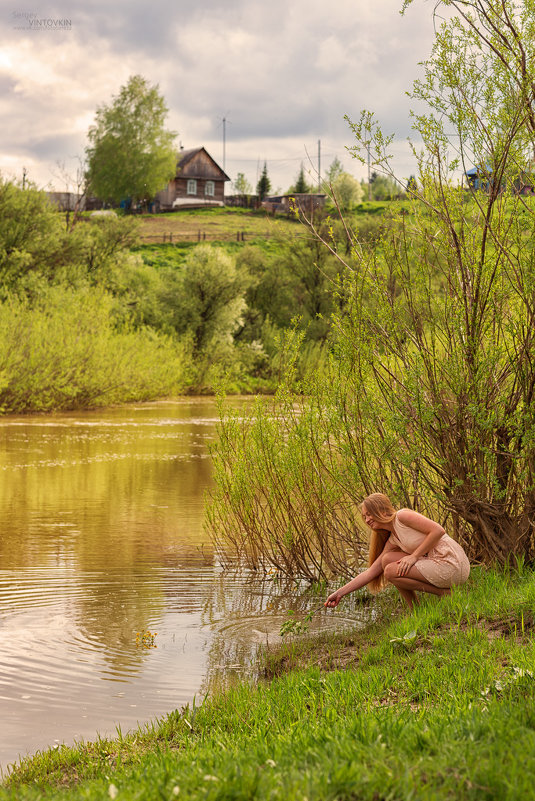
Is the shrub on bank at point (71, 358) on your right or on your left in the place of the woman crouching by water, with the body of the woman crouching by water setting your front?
on your right

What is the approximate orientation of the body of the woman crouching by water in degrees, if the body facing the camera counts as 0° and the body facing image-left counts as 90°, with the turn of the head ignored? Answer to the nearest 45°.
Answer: approximately 90°

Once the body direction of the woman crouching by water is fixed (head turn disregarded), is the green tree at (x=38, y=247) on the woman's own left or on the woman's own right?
on the woman's own right
